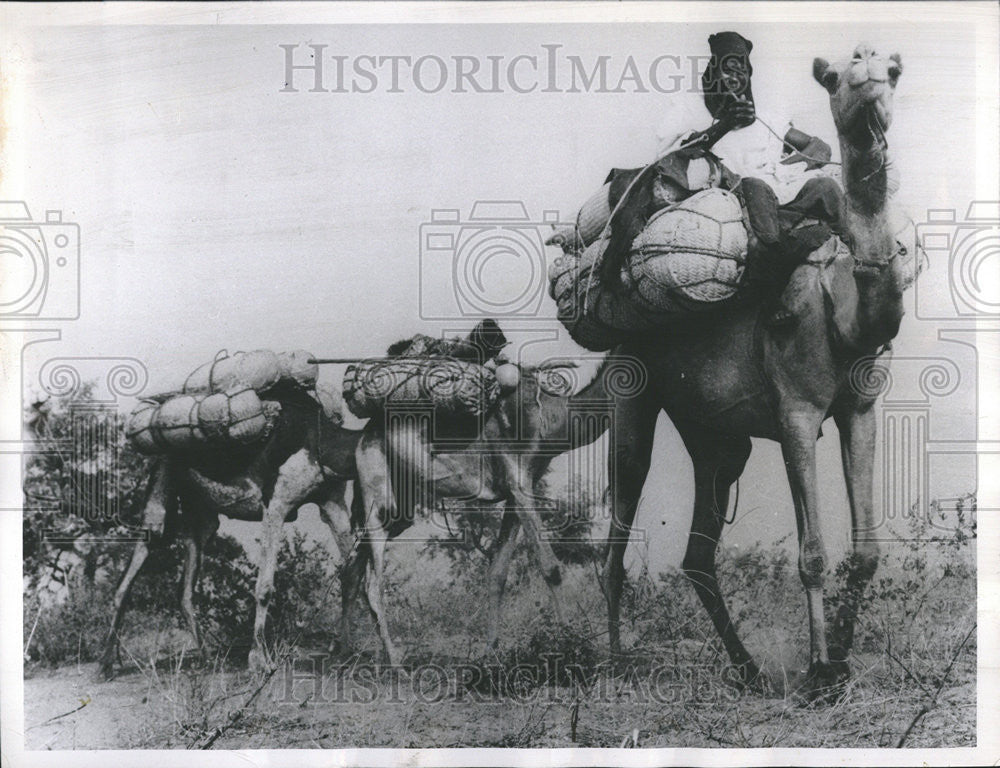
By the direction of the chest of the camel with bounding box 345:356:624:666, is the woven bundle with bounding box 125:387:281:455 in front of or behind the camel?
behind

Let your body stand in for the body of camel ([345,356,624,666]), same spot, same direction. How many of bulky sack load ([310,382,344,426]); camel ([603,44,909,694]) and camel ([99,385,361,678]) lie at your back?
2

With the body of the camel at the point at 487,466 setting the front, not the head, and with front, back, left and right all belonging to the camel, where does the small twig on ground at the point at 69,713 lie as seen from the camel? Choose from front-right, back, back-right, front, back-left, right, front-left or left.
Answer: back

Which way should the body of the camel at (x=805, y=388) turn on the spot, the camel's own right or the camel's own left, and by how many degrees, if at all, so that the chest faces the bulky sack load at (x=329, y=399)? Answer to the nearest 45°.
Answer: approximately 135° to the camel's own right

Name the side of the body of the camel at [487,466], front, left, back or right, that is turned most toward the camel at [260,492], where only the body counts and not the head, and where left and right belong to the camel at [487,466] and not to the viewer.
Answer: back

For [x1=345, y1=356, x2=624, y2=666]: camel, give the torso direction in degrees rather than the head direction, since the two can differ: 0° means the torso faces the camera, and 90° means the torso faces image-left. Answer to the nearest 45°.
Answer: approximately 270°

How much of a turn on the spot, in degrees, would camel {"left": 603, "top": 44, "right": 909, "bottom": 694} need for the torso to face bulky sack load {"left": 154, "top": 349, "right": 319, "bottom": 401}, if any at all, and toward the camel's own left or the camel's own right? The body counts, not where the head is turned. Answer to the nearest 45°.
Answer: approximately 135° to the camel's own right

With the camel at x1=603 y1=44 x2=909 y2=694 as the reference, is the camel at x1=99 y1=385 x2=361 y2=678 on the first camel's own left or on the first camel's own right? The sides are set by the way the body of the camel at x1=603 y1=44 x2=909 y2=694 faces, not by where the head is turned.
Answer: on the first camel's own right

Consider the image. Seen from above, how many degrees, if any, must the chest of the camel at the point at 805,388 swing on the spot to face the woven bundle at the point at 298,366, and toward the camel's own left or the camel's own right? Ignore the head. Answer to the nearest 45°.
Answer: approximately 135° to the camel's own right
